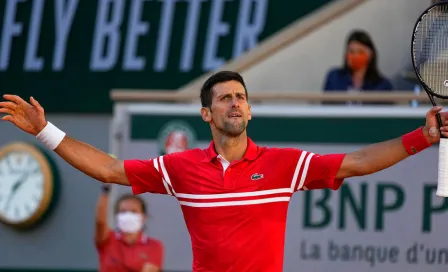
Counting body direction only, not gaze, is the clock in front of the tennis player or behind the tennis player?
behind

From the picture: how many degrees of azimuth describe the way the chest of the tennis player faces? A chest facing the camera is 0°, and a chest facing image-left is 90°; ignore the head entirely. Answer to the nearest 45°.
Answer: approximately 0°

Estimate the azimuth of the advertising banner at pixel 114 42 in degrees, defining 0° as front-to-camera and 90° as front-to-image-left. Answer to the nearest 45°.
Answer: approximately 0°

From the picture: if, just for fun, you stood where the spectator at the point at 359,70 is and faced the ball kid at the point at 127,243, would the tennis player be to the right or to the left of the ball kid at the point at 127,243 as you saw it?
left

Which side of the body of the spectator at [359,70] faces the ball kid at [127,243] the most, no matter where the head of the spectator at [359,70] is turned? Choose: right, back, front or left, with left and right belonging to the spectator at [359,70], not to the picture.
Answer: right

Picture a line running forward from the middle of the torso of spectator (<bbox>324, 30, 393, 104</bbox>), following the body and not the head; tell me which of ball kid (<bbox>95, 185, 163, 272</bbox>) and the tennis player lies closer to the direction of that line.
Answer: the tennis player
